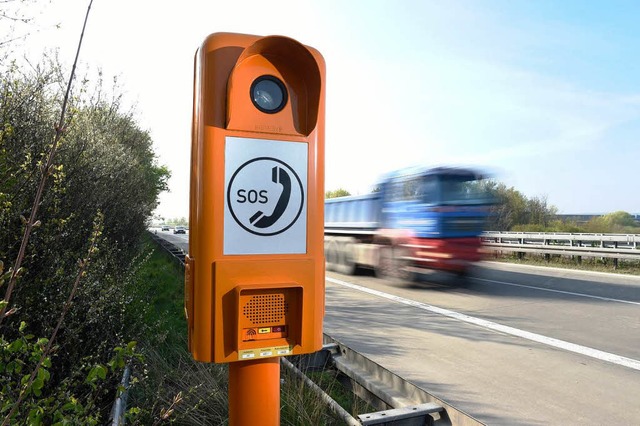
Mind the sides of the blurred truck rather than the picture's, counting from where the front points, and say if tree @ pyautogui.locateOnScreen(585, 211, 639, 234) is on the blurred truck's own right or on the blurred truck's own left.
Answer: on the blurred truck's own left

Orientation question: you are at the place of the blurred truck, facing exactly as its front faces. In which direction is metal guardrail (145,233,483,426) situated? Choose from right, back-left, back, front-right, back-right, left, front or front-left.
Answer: front-right

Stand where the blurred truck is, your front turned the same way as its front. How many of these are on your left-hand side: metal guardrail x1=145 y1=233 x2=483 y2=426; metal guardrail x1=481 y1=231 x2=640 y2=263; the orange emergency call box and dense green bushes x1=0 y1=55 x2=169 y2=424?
1

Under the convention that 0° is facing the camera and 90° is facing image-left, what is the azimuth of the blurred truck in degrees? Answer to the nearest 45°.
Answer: approximately 315°

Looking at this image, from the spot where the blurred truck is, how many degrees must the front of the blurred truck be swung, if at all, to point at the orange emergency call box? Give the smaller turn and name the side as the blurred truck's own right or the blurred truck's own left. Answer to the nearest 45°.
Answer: approximately 45° to the blurred truck's own right

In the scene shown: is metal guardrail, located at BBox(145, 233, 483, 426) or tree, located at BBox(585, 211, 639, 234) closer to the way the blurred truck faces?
the metal guardrail

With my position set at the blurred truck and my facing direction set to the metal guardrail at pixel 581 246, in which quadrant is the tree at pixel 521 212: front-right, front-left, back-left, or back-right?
front-left

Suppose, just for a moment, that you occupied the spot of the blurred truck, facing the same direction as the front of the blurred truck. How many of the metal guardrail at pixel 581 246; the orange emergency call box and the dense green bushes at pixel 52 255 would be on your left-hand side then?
1

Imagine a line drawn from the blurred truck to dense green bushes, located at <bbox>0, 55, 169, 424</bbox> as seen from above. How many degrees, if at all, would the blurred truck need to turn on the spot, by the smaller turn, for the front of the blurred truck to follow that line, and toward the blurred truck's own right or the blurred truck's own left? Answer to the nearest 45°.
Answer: approximately 45° to the blurred truck's own right

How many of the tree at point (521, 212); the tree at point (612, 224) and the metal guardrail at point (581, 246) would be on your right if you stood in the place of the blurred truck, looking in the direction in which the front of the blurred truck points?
0

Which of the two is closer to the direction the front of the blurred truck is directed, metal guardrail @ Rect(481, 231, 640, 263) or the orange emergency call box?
the orange emergency call box

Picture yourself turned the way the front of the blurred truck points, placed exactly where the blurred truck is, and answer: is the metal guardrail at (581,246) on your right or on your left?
on your left
